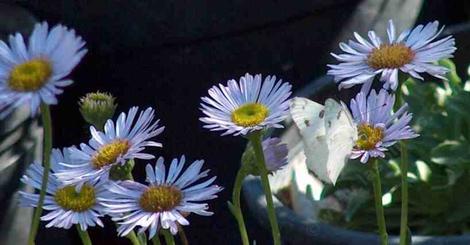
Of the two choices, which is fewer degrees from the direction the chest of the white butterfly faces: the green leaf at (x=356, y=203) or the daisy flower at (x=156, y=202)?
the green leaf

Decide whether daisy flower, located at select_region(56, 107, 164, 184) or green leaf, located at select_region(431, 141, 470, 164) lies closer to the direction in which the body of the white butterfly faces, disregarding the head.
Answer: the green leaf

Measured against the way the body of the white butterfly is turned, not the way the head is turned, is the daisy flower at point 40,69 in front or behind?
behind

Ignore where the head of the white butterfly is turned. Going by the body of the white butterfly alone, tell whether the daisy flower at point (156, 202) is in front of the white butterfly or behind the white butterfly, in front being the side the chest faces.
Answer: behind

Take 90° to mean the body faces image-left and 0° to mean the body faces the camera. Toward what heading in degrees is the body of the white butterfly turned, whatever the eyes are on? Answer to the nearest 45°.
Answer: approximately 270°

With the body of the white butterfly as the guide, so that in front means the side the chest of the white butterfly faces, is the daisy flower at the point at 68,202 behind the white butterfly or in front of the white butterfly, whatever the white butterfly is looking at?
behind
